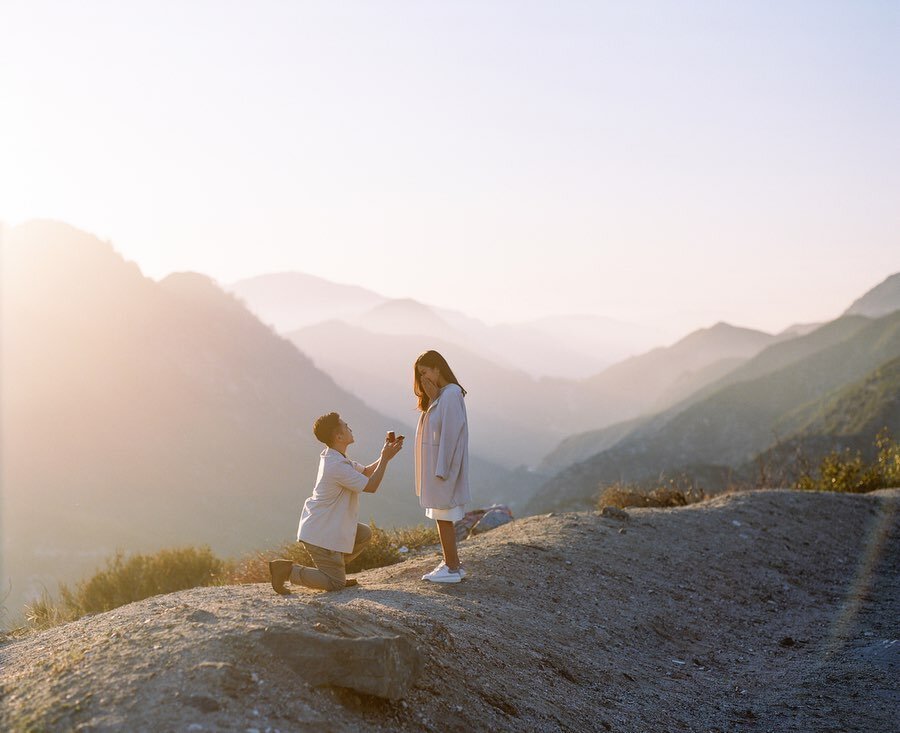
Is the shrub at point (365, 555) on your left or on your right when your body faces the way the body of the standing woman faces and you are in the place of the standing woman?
on your right

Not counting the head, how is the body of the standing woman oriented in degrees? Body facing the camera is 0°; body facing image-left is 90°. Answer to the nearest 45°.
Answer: approximately 90°

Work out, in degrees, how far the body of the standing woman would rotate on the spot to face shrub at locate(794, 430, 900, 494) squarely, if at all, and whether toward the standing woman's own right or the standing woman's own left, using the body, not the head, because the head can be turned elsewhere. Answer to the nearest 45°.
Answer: approximately 135° to the standing woman's own right

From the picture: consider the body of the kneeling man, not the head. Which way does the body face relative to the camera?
to the viewer's right

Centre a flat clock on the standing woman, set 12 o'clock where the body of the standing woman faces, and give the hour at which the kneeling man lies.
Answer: The kneeling man is roughly at 12 o'clock from the standing woman.

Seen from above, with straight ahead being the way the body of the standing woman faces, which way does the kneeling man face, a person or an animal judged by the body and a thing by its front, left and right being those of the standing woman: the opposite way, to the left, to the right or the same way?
the opposite way

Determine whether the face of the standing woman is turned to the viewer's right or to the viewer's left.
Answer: to the viewer's left

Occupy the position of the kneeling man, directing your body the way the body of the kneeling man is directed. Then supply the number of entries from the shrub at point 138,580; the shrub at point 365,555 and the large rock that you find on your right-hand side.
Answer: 1

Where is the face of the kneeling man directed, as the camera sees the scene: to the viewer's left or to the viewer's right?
to the viewer's right

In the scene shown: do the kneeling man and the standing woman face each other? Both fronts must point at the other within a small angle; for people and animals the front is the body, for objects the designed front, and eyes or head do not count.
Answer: yes

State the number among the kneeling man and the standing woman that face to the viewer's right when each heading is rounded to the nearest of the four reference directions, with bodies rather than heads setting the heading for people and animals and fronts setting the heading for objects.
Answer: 1
